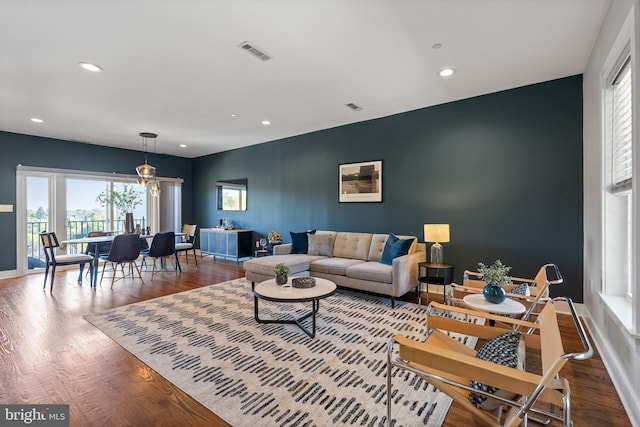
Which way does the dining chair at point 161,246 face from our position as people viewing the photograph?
facing away from the viewer and to the left of the viewer

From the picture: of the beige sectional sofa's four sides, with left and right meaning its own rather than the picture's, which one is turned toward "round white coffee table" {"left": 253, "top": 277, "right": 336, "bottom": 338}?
front

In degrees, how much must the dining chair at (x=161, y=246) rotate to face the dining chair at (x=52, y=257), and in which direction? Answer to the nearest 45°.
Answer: approximately 45° to its left

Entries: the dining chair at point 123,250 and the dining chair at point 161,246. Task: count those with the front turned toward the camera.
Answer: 0

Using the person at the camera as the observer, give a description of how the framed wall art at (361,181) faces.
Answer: facing the viewer and to the left of the viewer

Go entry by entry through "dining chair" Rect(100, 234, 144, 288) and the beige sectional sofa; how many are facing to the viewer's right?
0

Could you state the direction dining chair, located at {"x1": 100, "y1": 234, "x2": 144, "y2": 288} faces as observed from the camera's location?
facing away from the viewer and to the left of the viewer

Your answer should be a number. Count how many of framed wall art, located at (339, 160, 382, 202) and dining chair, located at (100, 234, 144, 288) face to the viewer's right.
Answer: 0

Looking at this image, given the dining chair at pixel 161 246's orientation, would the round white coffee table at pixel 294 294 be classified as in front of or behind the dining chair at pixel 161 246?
behind

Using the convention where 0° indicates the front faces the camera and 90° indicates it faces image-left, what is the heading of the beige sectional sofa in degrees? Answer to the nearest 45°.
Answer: approximately 45°

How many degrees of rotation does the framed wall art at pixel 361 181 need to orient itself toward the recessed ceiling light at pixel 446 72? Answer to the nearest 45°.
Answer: approximately 90° to its left

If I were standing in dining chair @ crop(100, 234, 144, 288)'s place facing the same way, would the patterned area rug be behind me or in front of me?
behind

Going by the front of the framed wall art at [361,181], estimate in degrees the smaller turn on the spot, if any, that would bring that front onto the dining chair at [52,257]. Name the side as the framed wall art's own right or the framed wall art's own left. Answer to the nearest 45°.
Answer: approximately 45° to the framed wall art's own right

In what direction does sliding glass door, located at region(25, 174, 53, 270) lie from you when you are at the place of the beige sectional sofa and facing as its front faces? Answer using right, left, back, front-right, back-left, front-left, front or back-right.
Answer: front-right

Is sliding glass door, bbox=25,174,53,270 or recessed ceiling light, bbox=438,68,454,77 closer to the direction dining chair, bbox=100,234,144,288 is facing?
the sliding glass door
